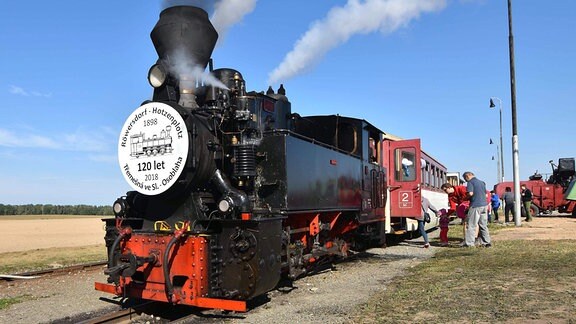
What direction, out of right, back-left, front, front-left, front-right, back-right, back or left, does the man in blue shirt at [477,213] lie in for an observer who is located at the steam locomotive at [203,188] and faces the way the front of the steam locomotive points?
back

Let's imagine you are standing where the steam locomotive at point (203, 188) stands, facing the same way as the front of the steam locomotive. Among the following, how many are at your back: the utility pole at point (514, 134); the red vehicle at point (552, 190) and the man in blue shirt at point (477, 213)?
3

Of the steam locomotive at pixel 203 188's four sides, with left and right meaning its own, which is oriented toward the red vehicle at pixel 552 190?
back

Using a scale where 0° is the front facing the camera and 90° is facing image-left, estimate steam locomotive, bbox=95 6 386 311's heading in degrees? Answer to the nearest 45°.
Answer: approximately 45°

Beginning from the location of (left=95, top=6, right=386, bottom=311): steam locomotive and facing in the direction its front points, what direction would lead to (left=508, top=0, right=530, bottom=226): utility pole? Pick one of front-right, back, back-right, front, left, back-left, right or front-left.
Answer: back
